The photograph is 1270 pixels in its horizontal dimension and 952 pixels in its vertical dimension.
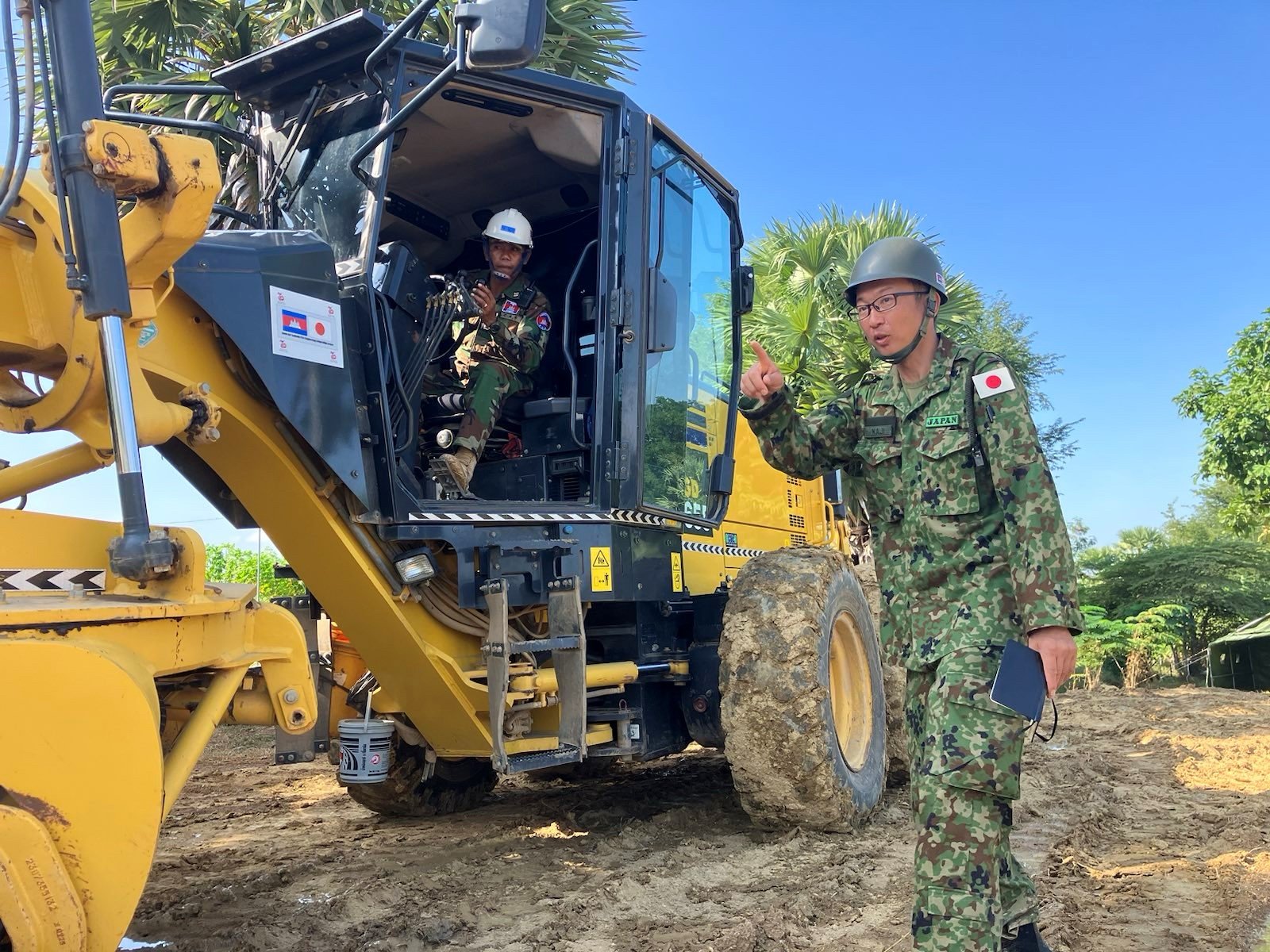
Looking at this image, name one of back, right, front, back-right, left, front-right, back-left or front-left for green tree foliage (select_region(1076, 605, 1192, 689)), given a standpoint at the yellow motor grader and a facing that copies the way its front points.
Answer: back

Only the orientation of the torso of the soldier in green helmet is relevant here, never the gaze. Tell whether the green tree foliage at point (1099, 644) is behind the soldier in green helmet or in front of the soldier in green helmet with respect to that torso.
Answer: behind

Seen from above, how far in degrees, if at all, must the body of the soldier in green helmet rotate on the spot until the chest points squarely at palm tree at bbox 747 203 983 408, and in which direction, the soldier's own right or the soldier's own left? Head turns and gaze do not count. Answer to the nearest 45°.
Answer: approximately 135° to the soldier's own right

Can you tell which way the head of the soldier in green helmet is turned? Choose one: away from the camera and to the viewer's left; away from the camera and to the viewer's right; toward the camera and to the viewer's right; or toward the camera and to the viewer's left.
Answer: toward the camera and to the viewer's left

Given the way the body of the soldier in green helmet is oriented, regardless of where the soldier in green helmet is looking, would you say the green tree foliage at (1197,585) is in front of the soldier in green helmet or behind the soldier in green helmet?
behind

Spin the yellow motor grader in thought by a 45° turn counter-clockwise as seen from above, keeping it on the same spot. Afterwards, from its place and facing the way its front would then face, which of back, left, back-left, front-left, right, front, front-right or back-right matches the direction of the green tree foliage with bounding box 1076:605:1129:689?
back-left

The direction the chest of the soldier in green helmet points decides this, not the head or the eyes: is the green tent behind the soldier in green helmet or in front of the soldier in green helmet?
behind

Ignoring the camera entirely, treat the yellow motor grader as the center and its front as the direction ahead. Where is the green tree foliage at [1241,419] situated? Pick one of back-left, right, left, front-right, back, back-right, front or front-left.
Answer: back

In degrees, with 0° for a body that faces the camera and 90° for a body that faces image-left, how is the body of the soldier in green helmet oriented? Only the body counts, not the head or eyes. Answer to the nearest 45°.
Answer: approximately 45°

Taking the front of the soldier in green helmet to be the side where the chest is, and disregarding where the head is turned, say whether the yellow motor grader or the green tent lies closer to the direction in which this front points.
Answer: the yellow motor grader

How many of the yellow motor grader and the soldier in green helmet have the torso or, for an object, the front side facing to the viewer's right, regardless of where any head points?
0
